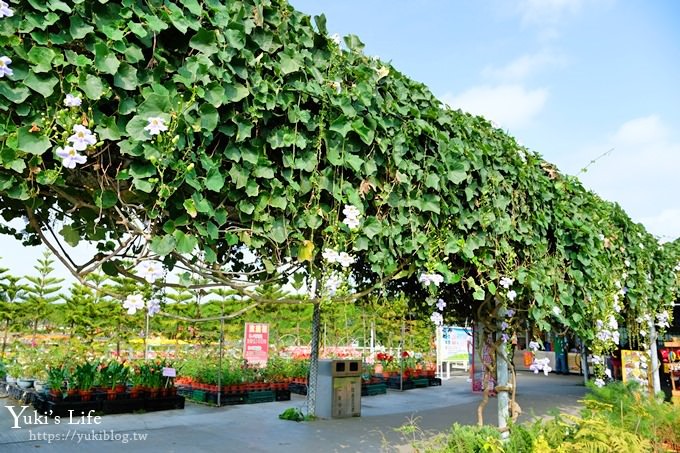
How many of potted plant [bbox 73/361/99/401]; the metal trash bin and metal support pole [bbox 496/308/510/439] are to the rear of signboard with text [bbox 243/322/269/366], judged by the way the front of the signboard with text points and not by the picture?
0

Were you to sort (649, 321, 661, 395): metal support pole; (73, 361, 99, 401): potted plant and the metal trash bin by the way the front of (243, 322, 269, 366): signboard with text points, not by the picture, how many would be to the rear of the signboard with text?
0

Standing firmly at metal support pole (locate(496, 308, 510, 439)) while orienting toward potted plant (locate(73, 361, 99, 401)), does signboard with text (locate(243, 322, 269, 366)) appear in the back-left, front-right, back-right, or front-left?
front-right

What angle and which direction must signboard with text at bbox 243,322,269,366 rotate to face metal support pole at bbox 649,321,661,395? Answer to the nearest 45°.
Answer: approximately 45° to its left

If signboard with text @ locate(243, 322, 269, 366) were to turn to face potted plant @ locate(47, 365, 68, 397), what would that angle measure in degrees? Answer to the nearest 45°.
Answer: approximately 45° to its right

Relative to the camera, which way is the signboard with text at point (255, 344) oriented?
toward the camera

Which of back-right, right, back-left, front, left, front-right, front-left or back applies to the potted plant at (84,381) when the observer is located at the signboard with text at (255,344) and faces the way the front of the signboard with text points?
front-right

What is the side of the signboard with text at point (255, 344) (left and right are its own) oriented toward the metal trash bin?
front

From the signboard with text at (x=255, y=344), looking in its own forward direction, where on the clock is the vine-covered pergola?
The vine-covered pergola is roughly at 12 o'clock from the signboard with text.

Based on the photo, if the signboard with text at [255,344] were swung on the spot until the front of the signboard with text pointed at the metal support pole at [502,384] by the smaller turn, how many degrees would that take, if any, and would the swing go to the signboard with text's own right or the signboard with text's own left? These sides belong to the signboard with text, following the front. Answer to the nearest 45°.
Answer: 0° — it already faces it

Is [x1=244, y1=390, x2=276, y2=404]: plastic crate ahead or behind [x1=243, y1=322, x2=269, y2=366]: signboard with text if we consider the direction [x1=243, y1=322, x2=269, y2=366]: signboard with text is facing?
ahead

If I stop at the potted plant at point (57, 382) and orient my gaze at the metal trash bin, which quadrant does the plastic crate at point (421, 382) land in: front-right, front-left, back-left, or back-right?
front-left

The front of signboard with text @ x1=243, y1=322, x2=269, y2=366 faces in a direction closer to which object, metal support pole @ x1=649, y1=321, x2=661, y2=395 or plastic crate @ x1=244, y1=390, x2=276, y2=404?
the plastic crate
